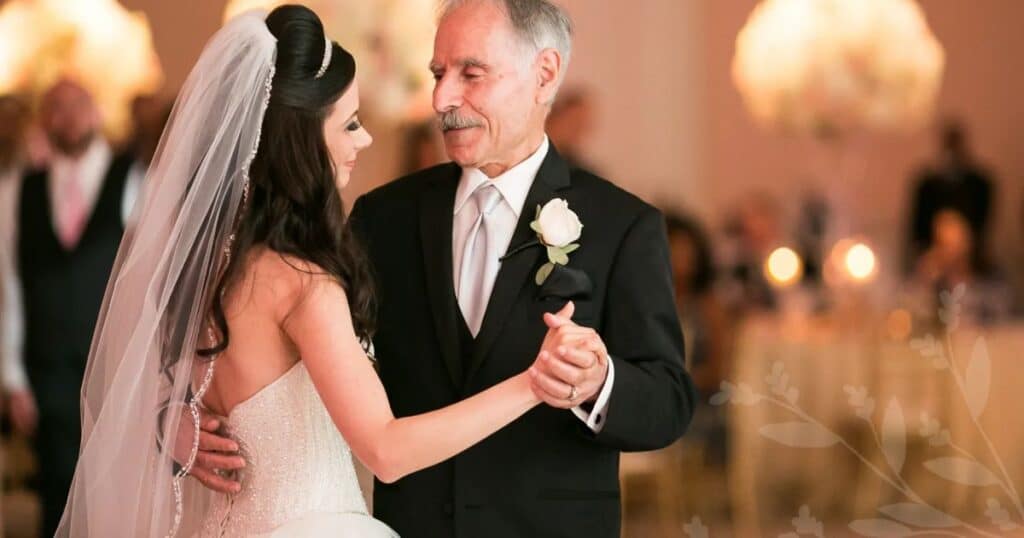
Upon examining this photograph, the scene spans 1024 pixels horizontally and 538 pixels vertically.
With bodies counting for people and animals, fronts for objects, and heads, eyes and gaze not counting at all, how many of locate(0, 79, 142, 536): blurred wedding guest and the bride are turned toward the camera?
1

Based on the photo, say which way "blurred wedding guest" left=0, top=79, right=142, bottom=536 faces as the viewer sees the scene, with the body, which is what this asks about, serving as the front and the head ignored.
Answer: toward the camera

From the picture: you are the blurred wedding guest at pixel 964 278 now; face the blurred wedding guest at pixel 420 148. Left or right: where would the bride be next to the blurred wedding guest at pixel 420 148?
left

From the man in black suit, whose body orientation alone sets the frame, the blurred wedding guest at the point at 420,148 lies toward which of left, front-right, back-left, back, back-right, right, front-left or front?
back-right

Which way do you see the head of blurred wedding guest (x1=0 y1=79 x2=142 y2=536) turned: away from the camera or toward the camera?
toward the camera

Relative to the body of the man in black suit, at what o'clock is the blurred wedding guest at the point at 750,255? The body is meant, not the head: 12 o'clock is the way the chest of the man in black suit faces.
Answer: The blurred wedding guest is roughly at 5 o'clock from the man in black suit.

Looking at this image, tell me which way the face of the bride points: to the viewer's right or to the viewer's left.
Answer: to the viewer's right

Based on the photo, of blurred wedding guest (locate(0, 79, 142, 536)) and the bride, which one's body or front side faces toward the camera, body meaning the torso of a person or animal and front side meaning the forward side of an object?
the blurred wedding guest

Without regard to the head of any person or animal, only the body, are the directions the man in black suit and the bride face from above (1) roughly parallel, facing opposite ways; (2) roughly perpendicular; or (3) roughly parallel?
roughly parallel, facing opposite ways

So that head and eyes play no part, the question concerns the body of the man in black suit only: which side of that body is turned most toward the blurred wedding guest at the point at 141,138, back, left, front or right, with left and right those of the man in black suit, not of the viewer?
right

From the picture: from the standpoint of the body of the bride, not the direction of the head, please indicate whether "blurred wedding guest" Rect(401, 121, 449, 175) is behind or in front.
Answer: in front
